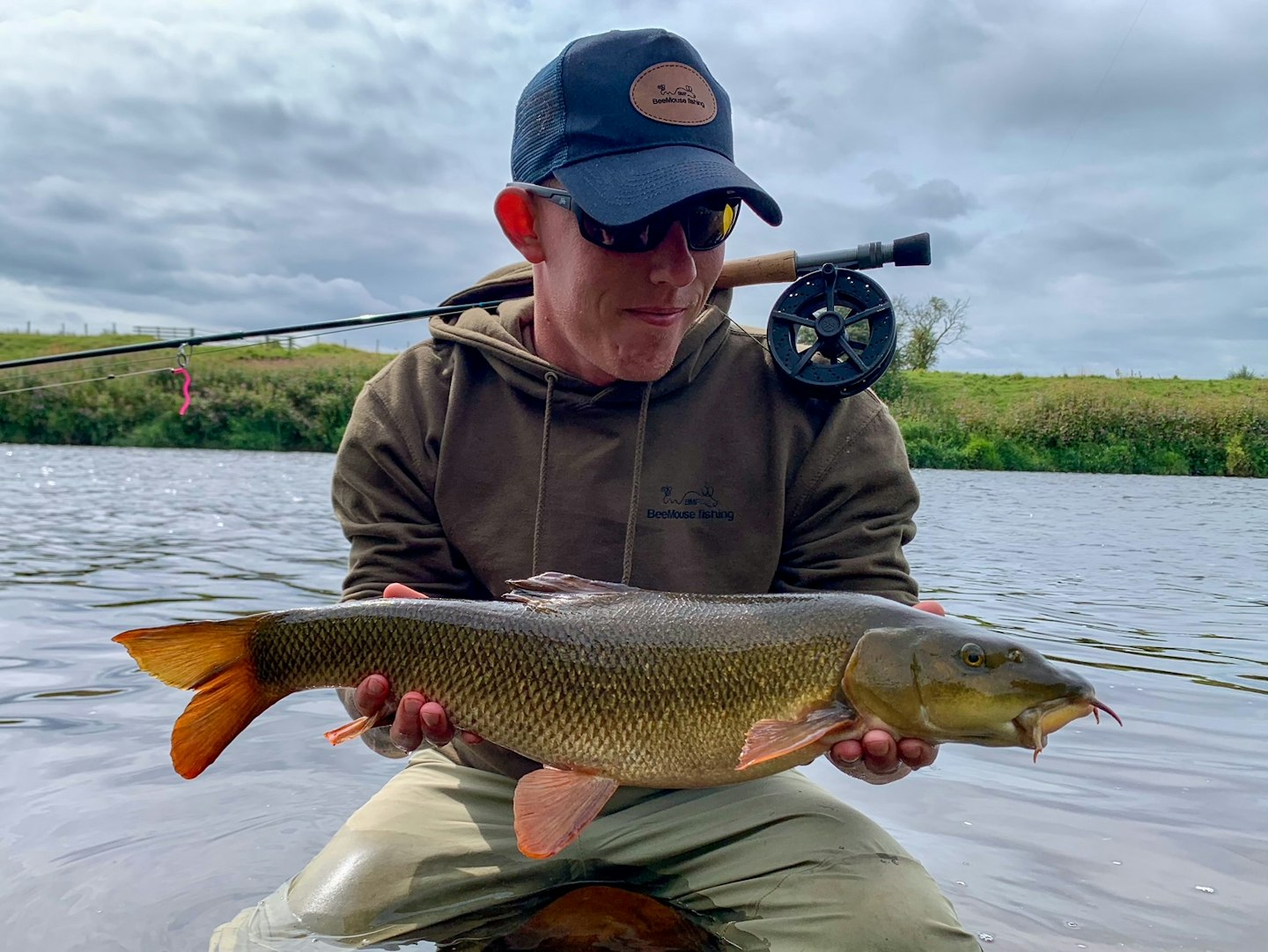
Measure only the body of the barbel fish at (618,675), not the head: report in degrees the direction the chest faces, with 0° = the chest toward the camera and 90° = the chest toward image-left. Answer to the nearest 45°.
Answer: approximately 270°

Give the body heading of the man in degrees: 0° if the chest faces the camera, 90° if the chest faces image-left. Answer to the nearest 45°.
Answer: approximately 0°
